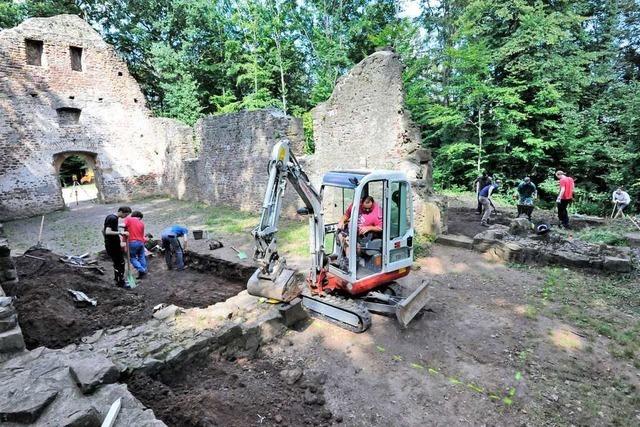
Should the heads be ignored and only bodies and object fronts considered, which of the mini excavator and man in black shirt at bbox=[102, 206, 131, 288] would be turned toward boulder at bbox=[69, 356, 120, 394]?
the mini excavator

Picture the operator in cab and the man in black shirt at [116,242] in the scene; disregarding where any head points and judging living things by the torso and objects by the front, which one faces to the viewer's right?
the man in black shirt

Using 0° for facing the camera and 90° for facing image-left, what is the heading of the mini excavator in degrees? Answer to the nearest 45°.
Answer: approximately 45°

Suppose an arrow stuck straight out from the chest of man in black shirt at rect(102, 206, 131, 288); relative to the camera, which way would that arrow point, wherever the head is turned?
to the viewer's right

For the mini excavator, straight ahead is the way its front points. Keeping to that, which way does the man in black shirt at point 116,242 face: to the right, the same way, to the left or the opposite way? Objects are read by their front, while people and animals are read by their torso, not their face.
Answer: the opposite way

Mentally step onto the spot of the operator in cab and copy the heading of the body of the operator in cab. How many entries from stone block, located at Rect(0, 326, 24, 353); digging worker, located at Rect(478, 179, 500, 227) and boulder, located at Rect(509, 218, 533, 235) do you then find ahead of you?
1

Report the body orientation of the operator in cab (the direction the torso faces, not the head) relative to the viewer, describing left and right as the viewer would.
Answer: facing the viewer and to the left of the viewer

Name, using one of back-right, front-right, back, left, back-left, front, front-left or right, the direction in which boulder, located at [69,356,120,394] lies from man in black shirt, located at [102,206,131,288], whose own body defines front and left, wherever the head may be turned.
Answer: right

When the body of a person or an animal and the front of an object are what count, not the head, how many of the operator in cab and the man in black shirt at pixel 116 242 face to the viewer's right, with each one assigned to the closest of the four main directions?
1

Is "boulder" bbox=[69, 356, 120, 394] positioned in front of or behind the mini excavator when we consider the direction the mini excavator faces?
in front

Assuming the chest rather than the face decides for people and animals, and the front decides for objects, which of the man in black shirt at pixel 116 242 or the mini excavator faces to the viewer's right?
the man in black shirt

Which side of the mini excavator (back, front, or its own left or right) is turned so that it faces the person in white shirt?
back

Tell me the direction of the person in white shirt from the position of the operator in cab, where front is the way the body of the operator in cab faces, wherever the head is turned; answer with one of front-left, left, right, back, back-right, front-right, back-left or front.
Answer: back

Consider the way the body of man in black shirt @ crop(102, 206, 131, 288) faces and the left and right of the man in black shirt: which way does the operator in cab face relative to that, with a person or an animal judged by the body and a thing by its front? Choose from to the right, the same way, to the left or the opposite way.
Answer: the opposite way
